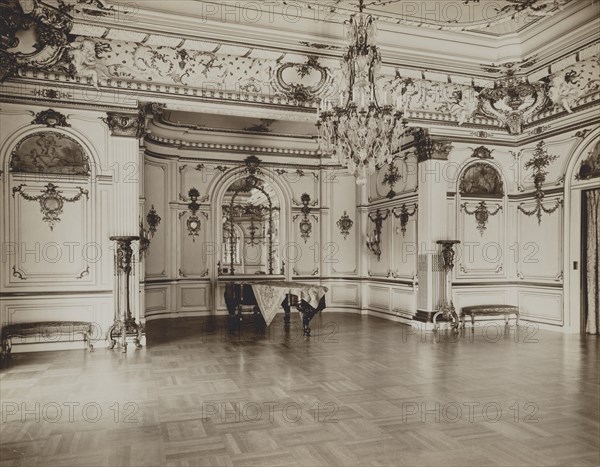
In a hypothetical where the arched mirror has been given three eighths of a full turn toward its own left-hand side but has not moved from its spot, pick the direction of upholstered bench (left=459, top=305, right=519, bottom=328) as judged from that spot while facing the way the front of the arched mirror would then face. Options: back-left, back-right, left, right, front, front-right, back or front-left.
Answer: right

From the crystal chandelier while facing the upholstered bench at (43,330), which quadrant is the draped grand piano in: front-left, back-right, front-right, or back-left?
front-right

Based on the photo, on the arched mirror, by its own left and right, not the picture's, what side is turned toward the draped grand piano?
front

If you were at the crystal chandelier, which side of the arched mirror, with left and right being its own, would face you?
front

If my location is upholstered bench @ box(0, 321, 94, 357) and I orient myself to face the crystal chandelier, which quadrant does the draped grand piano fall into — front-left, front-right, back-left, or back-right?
front-left

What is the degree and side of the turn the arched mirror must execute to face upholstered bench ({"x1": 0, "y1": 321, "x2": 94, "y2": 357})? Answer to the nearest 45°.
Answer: approximately 45° to its right

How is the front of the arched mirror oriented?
toward the camera

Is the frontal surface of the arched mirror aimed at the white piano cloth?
yes
